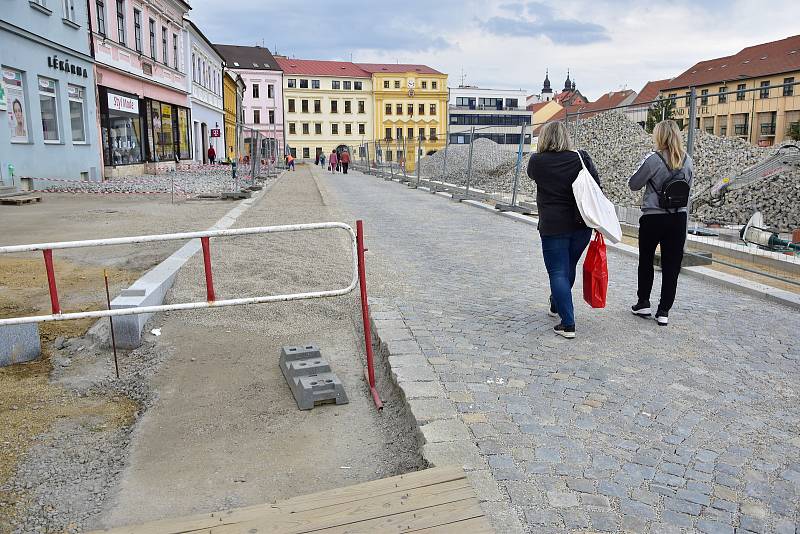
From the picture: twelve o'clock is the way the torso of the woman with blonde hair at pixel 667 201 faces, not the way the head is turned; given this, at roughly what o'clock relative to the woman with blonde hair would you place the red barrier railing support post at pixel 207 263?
The red barrier railing support post is roughly at 9 o'clock from the woman with blonde hair.

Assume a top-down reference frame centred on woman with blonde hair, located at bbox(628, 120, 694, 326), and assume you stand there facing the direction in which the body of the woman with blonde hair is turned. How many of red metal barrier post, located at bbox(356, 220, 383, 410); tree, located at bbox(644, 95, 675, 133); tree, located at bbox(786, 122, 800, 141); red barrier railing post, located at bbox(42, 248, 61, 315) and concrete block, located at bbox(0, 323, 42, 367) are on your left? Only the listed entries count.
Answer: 3

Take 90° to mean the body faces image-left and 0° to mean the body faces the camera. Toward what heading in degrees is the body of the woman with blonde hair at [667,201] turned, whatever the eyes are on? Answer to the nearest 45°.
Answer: approximately 135°

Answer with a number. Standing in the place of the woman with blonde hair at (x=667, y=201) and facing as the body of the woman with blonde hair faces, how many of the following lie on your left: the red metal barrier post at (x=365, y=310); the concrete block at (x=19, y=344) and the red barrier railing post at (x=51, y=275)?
3

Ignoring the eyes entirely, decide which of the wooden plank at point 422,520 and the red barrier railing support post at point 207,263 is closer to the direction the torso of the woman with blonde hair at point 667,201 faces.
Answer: the red barrier railing support post

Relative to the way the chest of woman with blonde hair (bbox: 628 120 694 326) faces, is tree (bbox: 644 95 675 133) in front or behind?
in front

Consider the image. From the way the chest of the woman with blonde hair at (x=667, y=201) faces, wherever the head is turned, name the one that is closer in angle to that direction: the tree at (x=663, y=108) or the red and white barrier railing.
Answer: the tree

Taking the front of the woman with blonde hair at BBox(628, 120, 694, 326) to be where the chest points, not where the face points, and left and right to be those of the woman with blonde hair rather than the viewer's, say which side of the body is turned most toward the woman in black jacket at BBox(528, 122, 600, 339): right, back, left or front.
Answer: left

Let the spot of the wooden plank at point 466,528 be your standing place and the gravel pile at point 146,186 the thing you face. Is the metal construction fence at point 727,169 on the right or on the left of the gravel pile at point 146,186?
right

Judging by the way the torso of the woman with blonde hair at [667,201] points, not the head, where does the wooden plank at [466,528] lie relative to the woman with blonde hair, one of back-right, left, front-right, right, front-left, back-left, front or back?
back-left

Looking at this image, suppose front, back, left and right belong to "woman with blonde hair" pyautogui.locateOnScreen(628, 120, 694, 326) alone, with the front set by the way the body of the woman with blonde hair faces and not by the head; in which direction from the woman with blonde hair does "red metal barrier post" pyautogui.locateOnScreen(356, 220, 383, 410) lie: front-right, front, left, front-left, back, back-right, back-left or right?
left

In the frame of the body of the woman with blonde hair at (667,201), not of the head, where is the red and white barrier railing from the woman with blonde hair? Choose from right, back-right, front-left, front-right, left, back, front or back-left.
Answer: left

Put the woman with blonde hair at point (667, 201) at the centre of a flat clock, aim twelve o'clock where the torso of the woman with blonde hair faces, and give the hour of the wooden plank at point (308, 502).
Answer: The wooden plank is roughly at 8 o'clock from the woman with blonde hair.

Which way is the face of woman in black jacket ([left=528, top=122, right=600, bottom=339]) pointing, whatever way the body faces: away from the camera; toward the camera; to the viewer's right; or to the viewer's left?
away from the camera

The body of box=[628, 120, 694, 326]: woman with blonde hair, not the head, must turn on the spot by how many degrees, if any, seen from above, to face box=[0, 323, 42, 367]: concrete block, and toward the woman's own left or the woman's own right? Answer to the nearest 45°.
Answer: approximately 90° to the woman's own left

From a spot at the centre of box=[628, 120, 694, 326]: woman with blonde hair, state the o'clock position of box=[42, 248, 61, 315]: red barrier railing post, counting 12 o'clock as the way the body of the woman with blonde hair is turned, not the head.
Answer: The red barrier railing post is roughly at 9 o'clock from the woman with blonde hair.

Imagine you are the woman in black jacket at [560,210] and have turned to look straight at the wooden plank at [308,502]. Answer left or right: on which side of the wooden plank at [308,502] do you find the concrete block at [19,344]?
right

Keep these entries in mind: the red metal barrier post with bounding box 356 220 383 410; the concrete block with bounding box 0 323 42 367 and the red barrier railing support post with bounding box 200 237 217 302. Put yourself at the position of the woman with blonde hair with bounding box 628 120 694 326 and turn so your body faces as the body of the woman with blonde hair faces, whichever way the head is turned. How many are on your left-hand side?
3

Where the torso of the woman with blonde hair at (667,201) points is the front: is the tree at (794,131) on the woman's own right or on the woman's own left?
on the woman's own right

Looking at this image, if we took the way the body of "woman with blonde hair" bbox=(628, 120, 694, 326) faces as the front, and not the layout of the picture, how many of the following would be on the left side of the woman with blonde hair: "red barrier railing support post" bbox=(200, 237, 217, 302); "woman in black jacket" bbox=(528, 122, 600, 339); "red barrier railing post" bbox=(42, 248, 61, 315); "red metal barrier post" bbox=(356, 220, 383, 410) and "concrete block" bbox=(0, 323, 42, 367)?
5
